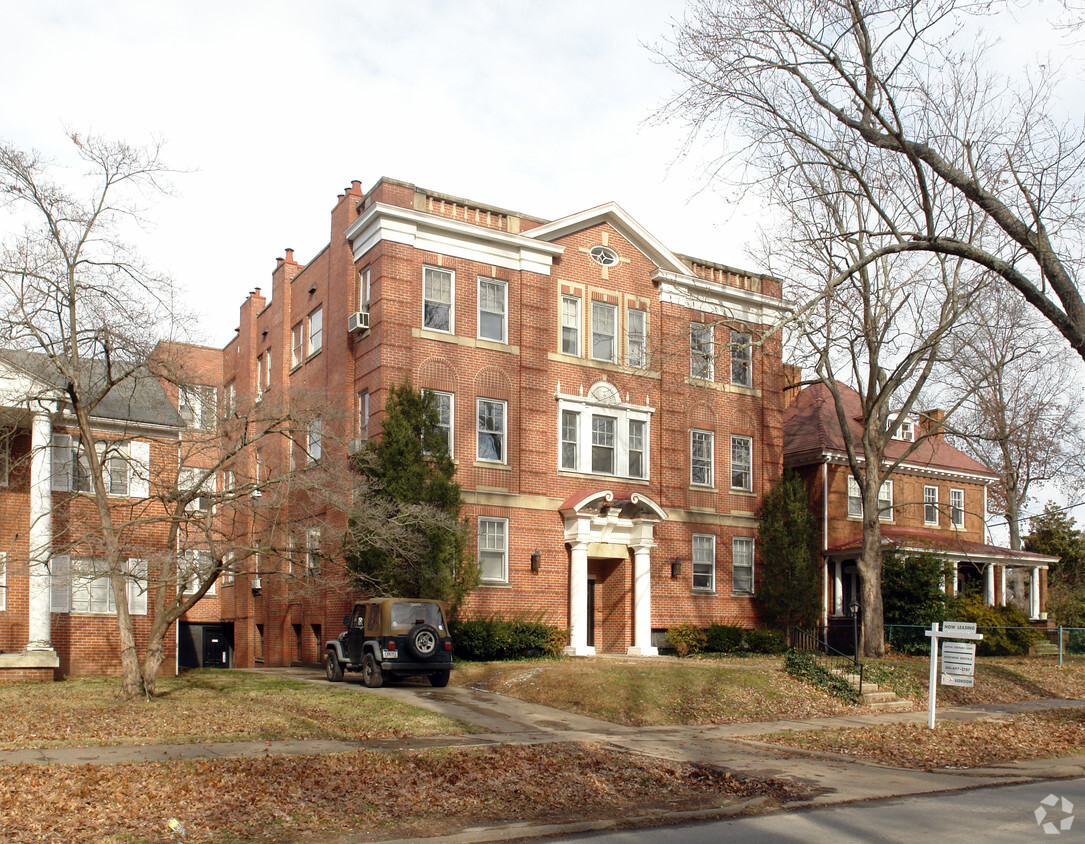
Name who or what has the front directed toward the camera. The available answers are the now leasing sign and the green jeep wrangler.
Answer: the now leasing sign

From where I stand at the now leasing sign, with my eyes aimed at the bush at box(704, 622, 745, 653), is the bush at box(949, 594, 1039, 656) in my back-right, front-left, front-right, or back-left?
front-right

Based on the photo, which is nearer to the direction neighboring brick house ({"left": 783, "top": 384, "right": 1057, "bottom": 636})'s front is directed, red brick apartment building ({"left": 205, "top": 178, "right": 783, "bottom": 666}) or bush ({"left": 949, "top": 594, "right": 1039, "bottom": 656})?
the bush

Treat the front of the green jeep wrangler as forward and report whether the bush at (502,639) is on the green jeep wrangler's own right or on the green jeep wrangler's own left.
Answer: on the green jeep wrangler's own right

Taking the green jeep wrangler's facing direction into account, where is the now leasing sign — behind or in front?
behind

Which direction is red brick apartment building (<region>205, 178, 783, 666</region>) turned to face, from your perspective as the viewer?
facing the viewer and to the right of the viewer

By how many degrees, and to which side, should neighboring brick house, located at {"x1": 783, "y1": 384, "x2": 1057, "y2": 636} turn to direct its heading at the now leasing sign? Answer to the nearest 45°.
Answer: approximately 45° to its right

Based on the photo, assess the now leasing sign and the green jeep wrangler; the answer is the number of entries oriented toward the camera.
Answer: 1

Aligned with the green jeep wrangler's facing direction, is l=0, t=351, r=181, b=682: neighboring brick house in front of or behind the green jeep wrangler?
in front

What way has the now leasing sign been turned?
toward the camera

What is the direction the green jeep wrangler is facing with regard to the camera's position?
facing away from the viewer and to the left of the viewer
